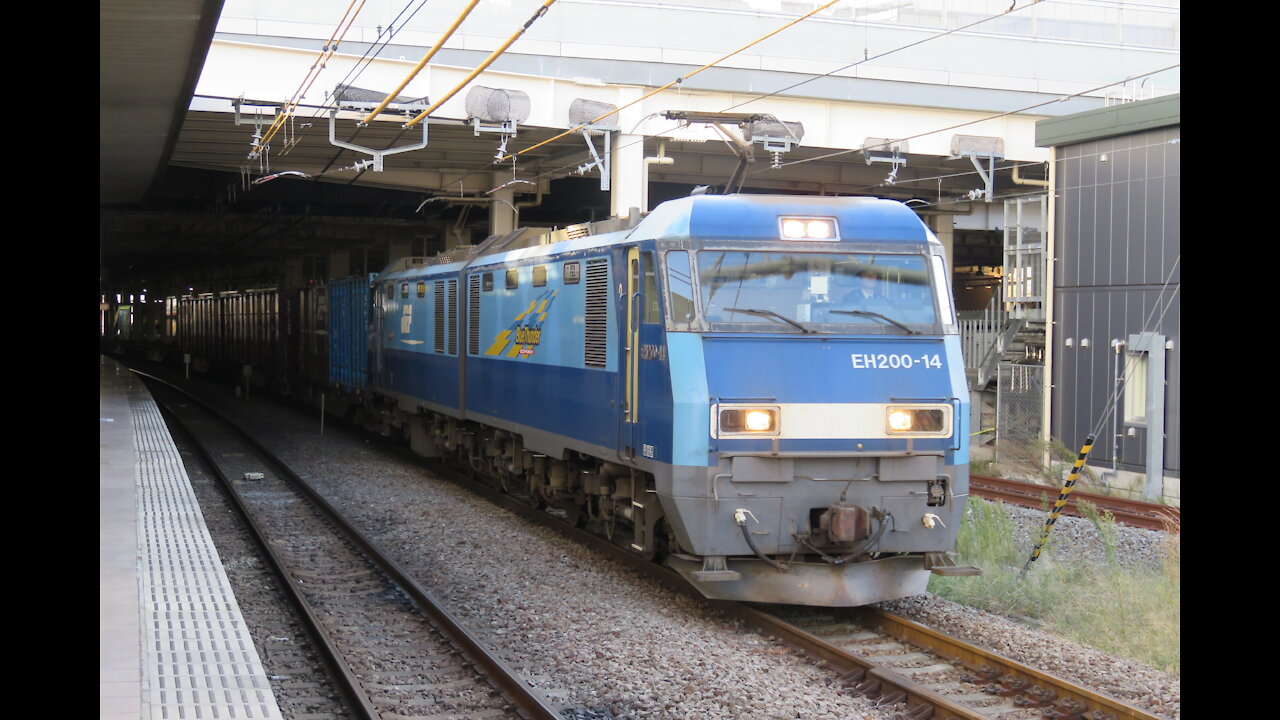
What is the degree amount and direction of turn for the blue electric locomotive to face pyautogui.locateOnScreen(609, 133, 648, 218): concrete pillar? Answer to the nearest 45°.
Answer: approximately 135° to its left

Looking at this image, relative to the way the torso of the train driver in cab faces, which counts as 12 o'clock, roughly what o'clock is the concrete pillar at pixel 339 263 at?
The concrete pillar is roughly at 5 o'clock from the train driver in cab.

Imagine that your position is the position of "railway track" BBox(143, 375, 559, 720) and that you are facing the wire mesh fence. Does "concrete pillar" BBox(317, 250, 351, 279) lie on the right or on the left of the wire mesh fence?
left

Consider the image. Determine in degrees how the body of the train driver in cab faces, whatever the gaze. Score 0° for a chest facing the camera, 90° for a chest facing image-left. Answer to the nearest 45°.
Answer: approximately 0°

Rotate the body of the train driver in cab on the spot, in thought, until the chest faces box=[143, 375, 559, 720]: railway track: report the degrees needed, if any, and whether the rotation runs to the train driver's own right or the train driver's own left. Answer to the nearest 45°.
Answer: approximately 90° to the train driver's own right

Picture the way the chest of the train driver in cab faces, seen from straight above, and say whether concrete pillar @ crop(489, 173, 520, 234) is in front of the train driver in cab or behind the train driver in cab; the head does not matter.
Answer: behind

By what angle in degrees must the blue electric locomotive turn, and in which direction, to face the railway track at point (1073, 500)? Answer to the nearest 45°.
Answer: approximately 90° to its left
